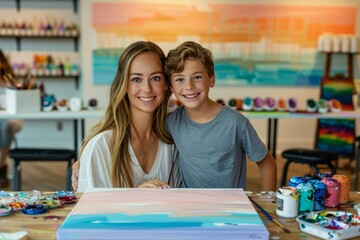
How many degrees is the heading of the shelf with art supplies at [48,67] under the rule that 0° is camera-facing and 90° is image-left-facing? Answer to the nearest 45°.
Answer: approximately 0°

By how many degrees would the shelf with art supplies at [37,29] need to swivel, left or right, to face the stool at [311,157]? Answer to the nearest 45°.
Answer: approximately 45° to its left

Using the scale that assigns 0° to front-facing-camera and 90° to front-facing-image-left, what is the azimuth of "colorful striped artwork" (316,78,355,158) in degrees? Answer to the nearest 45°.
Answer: approximately 0°

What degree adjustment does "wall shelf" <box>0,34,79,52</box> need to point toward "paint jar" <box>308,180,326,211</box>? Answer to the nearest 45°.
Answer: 0° — it already faces it

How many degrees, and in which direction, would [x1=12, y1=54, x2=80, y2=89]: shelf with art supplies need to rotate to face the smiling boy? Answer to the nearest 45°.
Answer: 0° — it already faces them

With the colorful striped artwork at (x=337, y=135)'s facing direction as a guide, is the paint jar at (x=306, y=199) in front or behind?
in front
